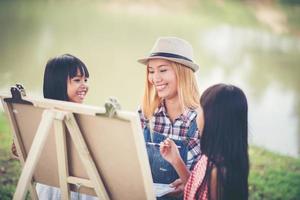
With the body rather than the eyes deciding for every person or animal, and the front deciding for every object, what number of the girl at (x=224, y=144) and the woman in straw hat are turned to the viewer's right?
0

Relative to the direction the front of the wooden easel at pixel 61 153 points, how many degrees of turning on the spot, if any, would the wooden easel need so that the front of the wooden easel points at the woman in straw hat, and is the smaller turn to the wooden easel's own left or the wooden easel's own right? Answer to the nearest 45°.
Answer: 0° — it already faces them

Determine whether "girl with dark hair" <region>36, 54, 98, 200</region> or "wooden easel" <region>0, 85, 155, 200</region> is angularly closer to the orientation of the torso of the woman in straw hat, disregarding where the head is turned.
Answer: the wooden easel

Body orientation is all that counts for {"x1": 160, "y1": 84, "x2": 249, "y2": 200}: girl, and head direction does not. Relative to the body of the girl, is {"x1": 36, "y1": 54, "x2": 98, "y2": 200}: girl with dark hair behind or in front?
in front

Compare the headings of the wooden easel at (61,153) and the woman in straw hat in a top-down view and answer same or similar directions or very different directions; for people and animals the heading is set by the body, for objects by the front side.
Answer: very different directions

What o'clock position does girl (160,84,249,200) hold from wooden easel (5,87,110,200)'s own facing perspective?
The girl is roughly at 2 o'clock from the wooden easel.

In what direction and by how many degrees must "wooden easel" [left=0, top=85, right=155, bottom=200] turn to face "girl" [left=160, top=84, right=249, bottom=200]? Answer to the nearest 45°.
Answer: approximately 45° to its right

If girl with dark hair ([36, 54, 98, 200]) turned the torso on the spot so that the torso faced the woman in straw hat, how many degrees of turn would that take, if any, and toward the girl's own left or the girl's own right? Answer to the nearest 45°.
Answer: approximately 45° to the girl's own left

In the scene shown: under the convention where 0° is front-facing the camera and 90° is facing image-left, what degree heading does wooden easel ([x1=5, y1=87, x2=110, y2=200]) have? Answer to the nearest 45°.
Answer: approximately 225°

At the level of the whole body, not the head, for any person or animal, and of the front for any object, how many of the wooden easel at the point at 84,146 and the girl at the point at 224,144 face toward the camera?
0

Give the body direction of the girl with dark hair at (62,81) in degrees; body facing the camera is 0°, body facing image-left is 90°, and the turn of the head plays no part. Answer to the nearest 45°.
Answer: approximately 315°

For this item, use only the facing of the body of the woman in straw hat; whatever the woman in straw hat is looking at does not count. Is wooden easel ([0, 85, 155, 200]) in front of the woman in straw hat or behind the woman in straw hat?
in front

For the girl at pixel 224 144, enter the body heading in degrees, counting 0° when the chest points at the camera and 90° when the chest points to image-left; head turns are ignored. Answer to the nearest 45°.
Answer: approximately 135°

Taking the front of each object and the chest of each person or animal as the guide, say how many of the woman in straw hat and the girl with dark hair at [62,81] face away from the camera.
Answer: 0
